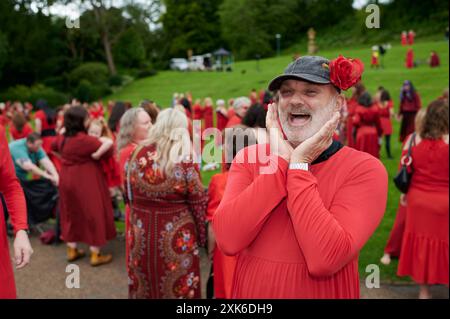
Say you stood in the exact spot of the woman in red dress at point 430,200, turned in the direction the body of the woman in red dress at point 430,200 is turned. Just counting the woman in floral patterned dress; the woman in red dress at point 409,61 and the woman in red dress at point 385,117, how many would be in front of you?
2

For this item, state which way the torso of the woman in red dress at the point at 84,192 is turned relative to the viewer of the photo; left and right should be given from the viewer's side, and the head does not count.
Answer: facing away from the viewer and to the right of the viewer

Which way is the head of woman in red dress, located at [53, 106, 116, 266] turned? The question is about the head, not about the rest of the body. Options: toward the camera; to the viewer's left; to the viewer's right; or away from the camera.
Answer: away from the camera

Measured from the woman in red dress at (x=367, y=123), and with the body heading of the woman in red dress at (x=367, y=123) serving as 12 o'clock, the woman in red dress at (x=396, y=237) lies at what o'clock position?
the woman in red dress at (x=396, y=237) is roughly at 6 o'clock from the woman in red dress at (x=367, y=123).

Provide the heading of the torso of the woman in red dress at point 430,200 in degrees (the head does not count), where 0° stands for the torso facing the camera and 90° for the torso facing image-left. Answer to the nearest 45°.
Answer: approximately 180°

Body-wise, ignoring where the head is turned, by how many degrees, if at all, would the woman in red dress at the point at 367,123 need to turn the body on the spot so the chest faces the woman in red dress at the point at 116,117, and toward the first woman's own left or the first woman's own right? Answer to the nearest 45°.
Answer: approximately 135° to the first woman's own left

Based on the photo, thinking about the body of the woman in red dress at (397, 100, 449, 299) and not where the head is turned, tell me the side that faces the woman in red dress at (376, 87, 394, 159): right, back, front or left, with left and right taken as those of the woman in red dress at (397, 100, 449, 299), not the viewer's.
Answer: front

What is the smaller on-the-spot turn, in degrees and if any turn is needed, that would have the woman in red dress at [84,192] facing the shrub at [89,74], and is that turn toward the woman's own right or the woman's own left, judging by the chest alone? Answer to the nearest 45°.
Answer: approximately 45° to the woman's own left

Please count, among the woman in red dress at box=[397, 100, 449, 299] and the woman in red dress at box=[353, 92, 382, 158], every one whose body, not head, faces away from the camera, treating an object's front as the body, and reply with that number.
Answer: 2

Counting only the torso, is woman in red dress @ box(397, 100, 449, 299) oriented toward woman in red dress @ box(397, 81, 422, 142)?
yes

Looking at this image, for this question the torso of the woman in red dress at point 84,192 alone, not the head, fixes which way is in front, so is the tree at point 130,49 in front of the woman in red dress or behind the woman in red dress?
in front

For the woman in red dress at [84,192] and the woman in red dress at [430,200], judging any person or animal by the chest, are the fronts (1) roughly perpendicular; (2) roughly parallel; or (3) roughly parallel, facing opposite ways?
roughly parallel

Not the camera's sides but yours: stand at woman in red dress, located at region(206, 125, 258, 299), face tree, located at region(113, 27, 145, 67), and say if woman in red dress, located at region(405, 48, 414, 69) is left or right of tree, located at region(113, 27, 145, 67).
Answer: right

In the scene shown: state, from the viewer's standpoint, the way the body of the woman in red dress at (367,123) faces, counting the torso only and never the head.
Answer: away from the camera

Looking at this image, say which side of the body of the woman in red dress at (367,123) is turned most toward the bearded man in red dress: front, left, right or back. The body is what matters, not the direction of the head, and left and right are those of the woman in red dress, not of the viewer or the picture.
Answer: back
